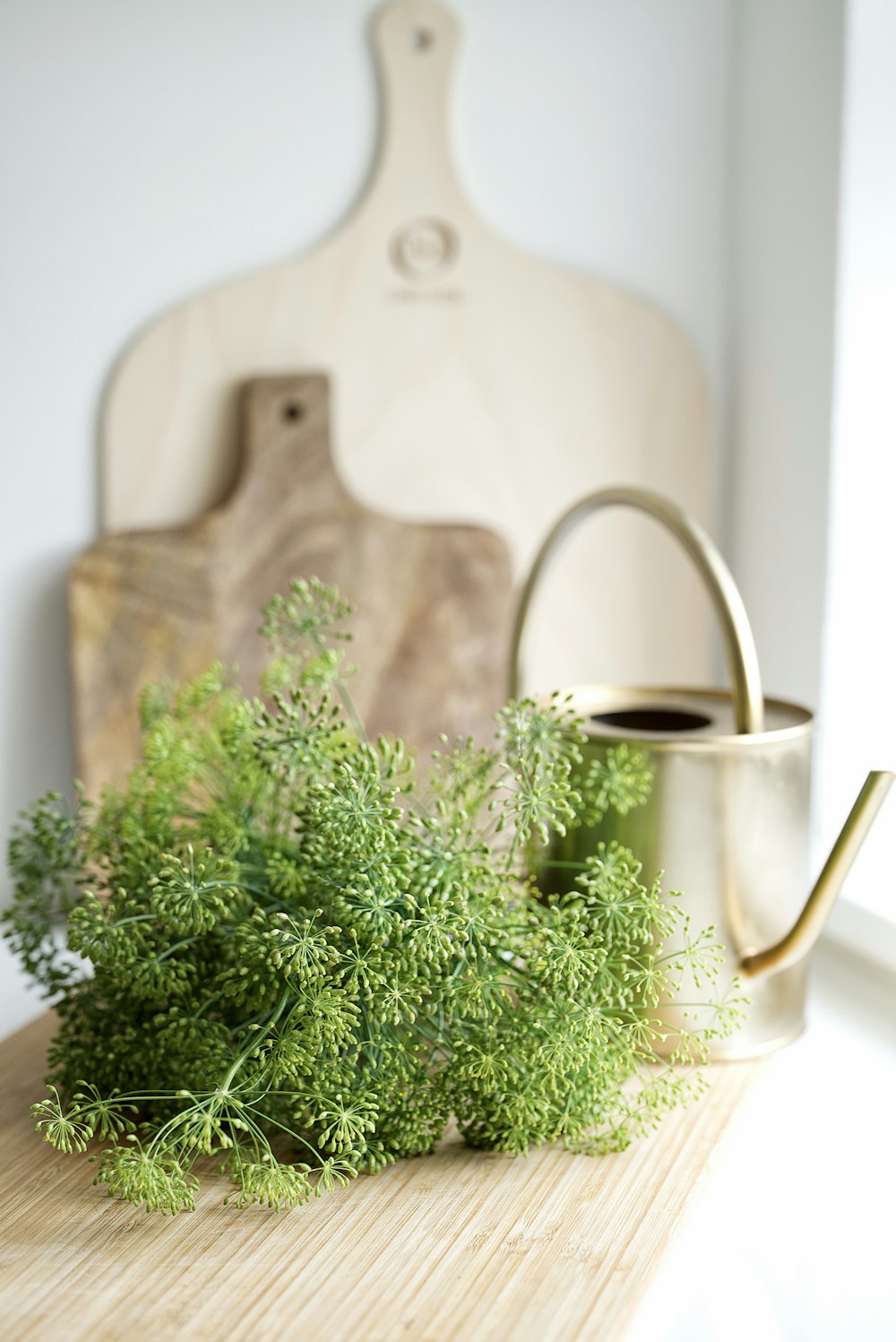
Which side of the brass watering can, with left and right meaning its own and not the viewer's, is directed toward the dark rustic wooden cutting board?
back

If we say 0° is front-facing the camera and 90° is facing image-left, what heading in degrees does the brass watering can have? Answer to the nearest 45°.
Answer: approximately 315°

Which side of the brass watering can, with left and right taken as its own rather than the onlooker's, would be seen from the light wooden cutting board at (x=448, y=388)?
back
